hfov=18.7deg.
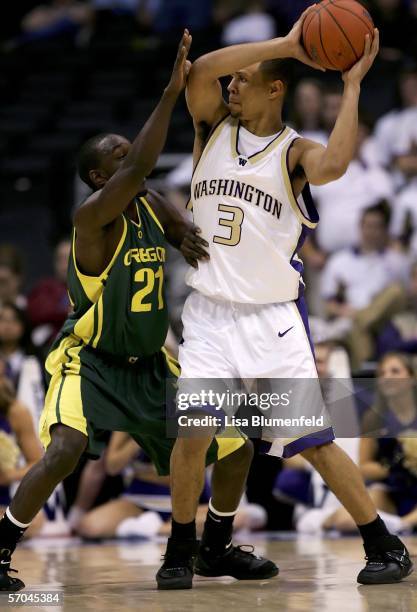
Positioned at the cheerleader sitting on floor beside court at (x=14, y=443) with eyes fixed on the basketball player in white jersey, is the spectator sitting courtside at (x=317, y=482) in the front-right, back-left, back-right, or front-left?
front-left

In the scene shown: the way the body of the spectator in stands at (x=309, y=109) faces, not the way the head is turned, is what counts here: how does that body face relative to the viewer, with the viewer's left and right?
facing the viewer

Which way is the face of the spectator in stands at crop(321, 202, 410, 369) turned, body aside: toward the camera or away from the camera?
toward the camera

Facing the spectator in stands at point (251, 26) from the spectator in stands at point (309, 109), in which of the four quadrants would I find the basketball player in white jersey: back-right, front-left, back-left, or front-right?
back-left

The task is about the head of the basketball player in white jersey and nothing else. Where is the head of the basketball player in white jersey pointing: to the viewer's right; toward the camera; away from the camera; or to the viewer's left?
to the viewer's left

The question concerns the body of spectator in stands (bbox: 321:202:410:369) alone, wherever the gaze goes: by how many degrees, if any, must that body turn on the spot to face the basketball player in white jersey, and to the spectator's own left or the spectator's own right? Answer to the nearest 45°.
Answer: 0° — they already face them

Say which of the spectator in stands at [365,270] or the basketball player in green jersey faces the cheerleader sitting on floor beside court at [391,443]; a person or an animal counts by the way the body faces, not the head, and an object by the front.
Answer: the spectator in stands at [365,270]

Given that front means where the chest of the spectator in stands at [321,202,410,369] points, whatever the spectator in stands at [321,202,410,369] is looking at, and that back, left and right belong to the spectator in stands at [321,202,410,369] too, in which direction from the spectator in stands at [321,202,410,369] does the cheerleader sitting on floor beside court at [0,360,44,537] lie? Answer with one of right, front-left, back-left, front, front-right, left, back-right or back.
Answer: front-right

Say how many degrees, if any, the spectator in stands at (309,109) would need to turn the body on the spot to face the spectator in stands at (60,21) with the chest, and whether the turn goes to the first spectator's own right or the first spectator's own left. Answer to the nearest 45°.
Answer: approximately 135° to the first spectator's own right

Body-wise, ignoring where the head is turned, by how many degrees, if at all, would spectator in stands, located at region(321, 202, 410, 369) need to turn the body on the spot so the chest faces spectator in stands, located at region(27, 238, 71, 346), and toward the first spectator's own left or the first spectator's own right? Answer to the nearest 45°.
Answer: approximately 90° to the first spectator's own right

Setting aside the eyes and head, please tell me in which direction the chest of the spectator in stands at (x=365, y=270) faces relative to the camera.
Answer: toward the camera

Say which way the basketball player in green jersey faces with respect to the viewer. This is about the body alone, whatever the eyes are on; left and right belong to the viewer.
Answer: facing the viewer and to the right of the viewer
